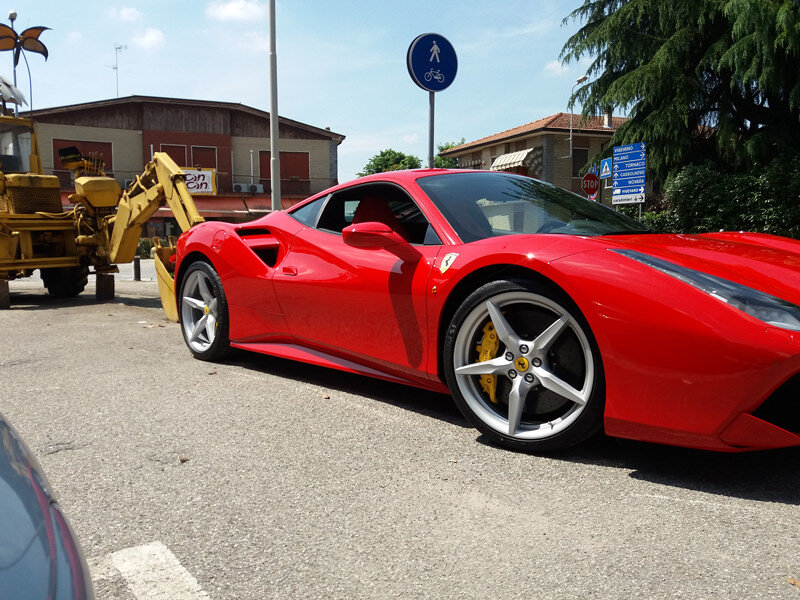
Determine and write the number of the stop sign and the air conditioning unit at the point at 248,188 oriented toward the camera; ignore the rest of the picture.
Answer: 2

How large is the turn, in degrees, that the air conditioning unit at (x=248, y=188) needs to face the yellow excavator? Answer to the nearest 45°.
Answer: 0° — it already faces it

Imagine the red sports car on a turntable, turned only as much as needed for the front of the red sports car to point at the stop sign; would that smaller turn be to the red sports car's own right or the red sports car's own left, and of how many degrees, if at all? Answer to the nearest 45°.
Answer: approximately 135° to the red sports car's own left

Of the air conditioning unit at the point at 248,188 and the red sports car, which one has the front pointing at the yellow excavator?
the air conditioning unit

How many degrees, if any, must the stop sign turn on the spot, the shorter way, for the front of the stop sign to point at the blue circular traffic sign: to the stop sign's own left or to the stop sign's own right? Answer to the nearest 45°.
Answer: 0° — it already faces it

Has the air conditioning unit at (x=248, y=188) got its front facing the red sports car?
yes

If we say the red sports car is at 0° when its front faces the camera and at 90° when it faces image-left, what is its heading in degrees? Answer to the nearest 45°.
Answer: approximately 315°

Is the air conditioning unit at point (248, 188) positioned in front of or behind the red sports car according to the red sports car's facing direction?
behind

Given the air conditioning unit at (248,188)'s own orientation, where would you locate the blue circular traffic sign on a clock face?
The blue circular traffic sign is roughly at 12 o'clock from the air conditioning unit.

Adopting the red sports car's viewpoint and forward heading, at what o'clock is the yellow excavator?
The yellow excavator is roughly at 6 o'clock from the red sports car.
